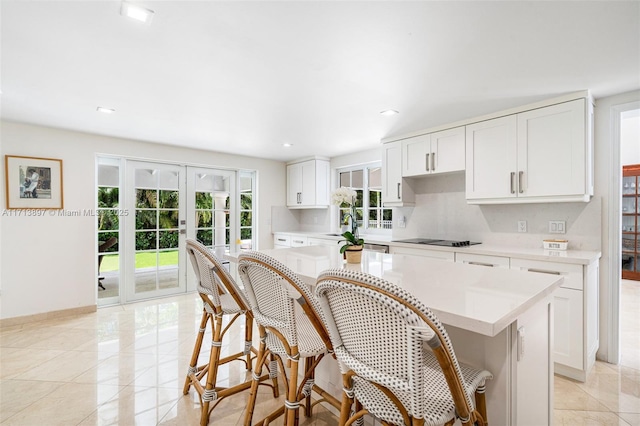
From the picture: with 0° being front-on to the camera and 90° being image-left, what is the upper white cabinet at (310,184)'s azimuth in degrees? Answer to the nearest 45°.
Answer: approximately 45°

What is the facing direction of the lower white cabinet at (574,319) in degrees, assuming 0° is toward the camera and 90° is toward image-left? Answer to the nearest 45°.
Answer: approximately 0°

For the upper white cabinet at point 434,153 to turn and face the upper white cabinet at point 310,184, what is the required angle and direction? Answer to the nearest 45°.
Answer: approximately 90° to its right

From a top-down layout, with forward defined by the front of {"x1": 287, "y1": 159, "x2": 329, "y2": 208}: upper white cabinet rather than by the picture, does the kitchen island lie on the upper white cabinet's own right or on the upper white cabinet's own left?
on the upper white cabinet's own left

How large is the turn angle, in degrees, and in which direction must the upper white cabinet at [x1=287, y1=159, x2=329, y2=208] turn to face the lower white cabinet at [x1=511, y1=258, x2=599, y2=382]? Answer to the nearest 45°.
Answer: approximately 90° to its left

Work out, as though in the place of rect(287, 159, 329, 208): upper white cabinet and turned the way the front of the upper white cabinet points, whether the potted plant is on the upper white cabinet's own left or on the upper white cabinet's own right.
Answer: on the upper white cabinet's own left

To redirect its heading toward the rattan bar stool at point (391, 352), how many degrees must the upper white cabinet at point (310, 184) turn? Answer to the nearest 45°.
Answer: approximately 45° to its left
